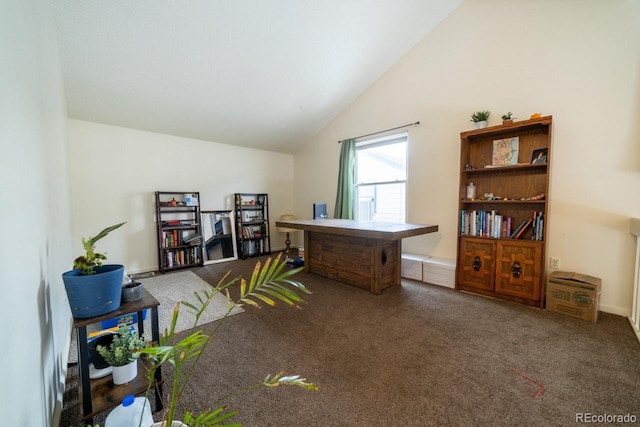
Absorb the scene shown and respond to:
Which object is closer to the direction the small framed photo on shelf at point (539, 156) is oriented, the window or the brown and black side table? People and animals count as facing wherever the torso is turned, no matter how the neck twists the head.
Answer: the brown and black side table

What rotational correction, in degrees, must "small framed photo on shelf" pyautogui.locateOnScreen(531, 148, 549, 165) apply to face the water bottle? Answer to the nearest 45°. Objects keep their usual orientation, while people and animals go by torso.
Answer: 0° — it already faces it

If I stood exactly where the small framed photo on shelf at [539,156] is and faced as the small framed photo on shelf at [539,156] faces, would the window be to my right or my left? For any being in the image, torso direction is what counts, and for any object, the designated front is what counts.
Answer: on my right

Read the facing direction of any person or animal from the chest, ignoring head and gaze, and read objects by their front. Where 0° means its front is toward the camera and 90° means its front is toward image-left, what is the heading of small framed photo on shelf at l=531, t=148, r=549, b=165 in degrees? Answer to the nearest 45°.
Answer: approximately 0°

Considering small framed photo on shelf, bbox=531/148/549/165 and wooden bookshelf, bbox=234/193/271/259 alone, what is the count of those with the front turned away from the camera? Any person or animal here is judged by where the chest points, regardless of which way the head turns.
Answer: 0

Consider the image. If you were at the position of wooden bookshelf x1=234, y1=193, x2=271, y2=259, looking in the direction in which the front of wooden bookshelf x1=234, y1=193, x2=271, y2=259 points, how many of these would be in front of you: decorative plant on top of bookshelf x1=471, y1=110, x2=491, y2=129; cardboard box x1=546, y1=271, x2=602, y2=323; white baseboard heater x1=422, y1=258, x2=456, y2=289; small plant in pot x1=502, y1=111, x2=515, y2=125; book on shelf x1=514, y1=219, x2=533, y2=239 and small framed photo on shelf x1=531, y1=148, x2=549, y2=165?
6
